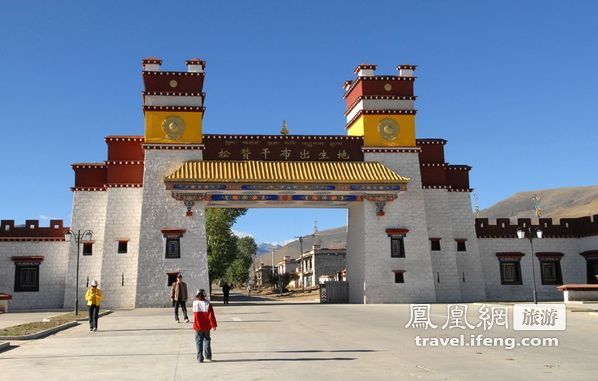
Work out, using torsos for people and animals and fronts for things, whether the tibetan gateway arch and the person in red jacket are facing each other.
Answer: yes

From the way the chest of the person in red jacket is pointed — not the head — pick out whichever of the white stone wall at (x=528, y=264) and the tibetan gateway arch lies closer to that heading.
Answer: the tibetan gateway arch

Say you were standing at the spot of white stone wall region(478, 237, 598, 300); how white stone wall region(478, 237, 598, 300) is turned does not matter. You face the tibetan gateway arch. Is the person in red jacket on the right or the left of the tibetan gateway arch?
left

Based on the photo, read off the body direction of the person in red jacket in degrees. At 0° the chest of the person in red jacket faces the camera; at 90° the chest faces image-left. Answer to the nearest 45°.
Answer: approximately 180°

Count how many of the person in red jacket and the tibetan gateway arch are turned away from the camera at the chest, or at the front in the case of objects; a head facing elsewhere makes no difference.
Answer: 1

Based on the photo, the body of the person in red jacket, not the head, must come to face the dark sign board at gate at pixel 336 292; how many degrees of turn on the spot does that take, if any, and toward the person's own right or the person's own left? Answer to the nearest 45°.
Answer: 0° — they already face it

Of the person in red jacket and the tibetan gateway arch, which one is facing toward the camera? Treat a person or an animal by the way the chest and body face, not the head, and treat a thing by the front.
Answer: the tibetan gateway arch

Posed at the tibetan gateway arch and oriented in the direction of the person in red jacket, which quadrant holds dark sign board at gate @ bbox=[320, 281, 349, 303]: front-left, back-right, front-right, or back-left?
back-left

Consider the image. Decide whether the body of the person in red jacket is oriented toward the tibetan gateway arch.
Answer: yes

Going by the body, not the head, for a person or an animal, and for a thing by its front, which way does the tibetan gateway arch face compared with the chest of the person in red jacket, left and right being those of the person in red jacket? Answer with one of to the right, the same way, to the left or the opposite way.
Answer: the opposite way

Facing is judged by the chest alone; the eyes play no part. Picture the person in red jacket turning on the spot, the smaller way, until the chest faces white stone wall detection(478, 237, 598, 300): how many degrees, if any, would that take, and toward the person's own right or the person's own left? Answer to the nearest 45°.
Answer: approximately 45° to the person's own right

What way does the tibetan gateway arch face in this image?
toward the camera

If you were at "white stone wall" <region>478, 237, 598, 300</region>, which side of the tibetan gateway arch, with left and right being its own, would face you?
left

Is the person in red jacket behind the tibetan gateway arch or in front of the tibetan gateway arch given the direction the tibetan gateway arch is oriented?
in front
